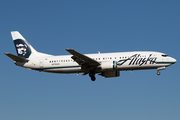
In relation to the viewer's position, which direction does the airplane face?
facing to the right of the viewer
